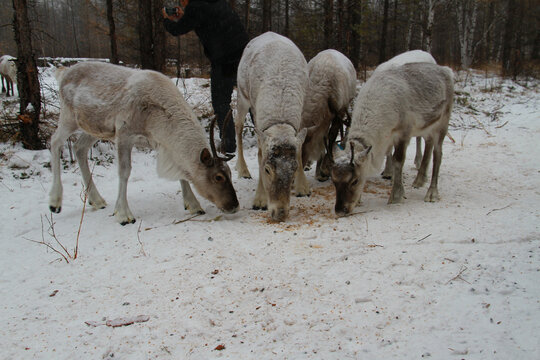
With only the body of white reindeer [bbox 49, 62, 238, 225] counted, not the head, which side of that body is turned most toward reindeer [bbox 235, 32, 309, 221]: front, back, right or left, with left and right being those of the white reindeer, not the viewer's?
front

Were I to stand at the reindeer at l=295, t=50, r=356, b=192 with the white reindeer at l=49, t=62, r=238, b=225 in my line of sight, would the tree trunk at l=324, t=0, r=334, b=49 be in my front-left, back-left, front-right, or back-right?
back-right

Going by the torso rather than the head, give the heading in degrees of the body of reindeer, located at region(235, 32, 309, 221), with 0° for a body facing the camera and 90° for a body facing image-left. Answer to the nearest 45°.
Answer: approximately 0°

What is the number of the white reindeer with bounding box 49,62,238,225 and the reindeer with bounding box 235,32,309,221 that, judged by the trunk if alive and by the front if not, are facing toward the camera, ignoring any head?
1

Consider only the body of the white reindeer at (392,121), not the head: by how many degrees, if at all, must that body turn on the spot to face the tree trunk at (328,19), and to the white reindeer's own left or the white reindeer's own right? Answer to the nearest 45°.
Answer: approximately 135° to the white reindeer's own right

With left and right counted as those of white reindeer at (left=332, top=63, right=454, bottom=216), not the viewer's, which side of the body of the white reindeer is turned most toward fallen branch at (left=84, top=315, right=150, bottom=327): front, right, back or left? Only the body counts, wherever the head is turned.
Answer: front

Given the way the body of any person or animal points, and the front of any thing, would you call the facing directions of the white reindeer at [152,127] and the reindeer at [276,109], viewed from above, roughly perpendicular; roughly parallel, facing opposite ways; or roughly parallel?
roughly perpendicular

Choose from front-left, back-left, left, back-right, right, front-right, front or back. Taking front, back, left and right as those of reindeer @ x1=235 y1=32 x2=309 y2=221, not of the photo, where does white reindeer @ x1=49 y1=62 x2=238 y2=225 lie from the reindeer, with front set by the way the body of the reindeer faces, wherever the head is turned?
right

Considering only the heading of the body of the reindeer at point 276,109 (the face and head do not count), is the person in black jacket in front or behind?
behind

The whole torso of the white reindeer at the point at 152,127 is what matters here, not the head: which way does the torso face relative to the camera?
to the viewer's right

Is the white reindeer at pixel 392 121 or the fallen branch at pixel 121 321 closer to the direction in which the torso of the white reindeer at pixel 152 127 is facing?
the white reindeer
